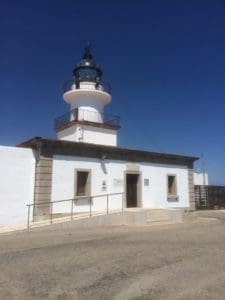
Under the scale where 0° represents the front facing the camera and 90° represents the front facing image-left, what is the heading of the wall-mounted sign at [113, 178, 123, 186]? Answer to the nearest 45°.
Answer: approximately 0°
